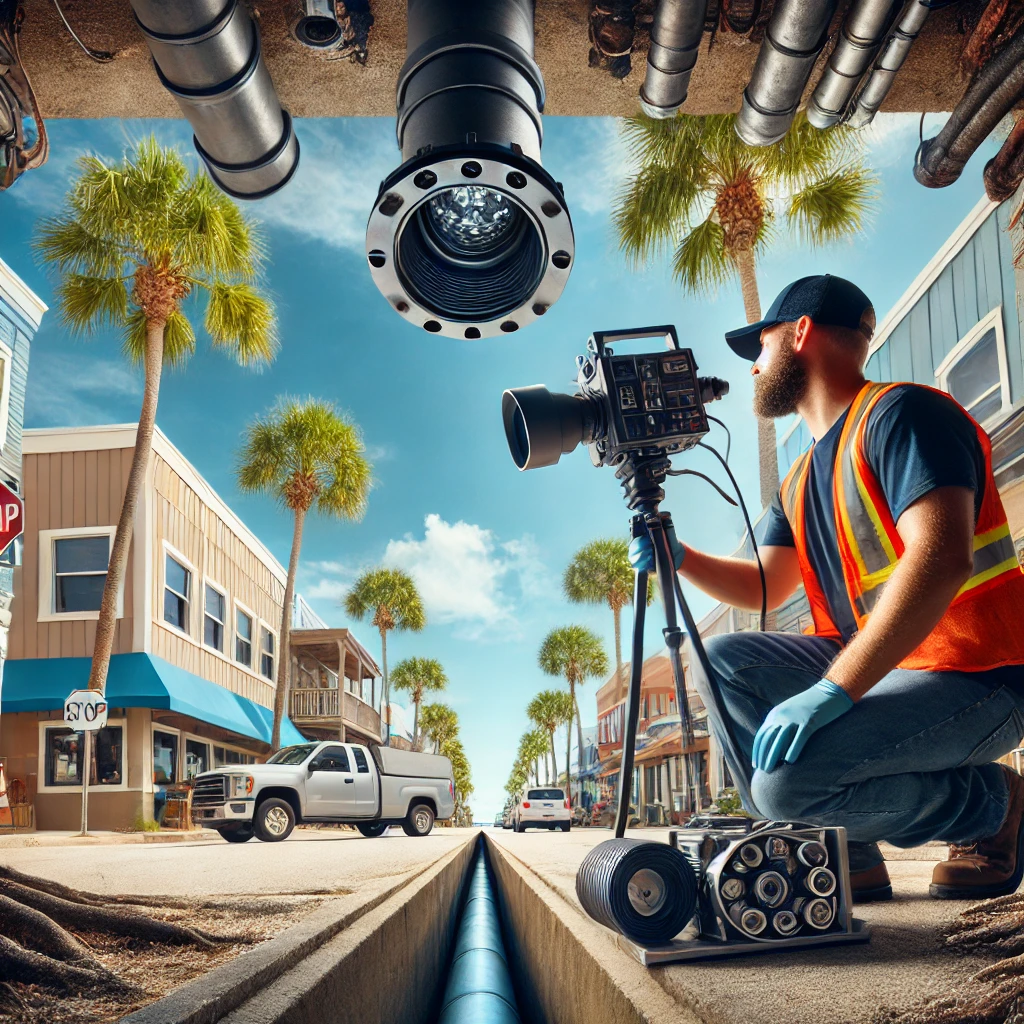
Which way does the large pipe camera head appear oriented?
toward the camera

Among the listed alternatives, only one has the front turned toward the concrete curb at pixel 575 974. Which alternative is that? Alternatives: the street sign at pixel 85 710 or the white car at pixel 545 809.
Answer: the street sign

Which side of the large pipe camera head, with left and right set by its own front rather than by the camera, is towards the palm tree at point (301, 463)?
back

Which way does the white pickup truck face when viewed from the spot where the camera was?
facing the viewer and to the left of the viewer

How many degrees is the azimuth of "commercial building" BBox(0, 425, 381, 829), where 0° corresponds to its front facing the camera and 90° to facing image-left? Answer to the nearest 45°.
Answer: approximately 315°

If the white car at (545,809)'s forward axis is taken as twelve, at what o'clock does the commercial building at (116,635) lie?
The commercial building is roughly at 7 o'clock from the white car.

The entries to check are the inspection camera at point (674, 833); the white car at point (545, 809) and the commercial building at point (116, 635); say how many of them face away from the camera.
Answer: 1

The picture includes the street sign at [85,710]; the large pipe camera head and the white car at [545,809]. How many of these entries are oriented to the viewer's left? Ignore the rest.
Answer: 0

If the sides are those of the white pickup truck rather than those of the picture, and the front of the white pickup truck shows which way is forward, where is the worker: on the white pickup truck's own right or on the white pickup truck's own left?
on the white pickup truck's own left

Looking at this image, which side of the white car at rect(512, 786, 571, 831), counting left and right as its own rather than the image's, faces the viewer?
back

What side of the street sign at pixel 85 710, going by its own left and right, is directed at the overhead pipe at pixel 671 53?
front

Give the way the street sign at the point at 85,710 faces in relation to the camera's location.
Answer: facing the viewer

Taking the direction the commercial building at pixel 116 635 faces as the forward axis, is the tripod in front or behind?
in front

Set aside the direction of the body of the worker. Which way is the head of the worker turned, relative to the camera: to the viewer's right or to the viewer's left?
to the viewer's left
